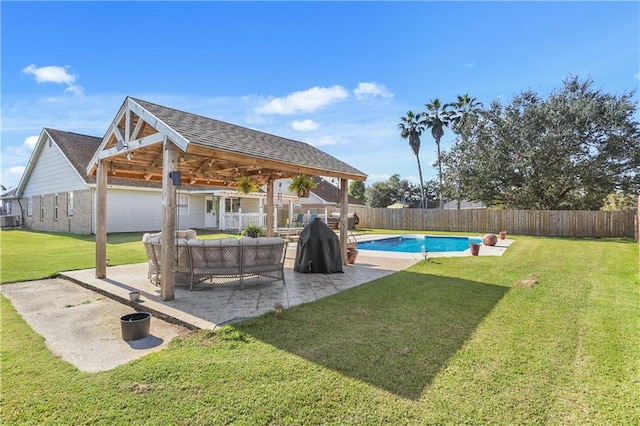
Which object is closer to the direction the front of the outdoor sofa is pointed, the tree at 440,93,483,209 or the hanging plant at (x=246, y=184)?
the hanging plant

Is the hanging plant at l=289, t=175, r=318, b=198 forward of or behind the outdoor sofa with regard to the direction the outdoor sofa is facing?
forward

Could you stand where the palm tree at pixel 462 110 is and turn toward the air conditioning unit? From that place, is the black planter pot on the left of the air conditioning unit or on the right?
left

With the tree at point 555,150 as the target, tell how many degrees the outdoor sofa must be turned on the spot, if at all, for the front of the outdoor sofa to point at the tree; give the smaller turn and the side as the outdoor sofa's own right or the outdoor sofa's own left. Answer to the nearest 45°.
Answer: approximately 45° to the outdoor sofa's own right

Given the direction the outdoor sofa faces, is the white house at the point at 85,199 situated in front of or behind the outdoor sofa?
in front

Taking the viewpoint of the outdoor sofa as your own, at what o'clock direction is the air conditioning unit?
The air conditioning unit is roughly at 11 o'clock from the outdoor sofa.

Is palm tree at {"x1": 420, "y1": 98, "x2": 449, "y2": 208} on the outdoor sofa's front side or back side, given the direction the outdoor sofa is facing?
on the front side

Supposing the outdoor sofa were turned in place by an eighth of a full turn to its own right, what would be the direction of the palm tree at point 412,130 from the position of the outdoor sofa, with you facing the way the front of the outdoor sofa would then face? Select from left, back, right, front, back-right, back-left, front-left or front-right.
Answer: front

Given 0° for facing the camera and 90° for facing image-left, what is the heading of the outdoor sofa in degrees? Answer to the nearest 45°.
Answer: approximately 180°

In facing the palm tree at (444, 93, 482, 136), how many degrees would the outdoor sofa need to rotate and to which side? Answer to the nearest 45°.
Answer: approximately 45° to its right
